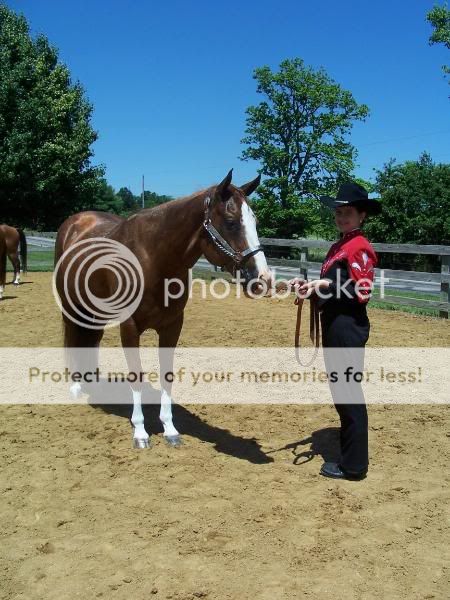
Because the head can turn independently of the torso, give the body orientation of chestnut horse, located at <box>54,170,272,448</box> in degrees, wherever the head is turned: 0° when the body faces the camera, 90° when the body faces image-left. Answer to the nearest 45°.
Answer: approximately 315°

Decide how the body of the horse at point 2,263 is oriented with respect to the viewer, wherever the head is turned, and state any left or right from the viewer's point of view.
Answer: facing to the left of the viewer

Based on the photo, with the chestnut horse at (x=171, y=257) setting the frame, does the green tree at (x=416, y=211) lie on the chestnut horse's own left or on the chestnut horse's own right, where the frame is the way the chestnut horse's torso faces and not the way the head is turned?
on the chestnut horse's own left

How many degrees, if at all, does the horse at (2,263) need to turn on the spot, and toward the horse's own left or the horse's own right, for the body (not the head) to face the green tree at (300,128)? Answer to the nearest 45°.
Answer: approximately 135° to the horse's own right

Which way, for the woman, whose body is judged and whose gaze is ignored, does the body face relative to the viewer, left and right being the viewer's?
facing to the left of the viewer

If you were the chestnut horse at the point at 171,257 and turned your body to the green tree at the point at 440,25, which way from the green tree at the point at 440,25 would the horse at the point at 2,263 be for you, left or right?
left
